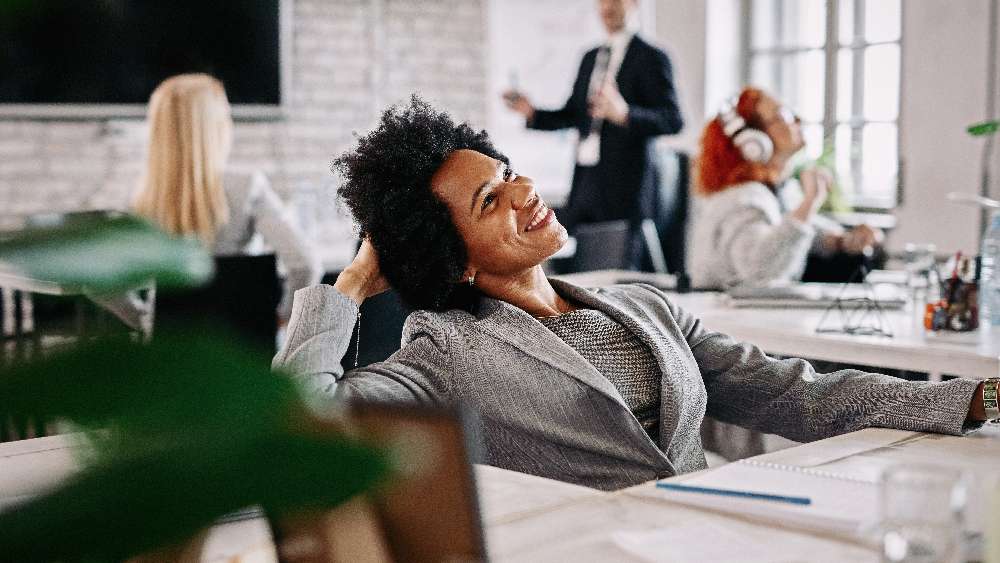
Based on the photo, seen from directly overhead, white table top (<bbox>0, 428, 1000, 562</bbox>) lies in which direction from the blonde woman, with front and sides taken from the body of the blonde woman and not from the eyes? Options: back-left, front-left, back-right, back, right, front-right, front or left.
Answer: back-right

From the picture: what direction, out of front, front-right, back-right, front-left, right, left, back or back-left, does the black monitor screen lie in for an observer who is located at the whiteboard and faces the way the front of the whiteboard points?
front-right

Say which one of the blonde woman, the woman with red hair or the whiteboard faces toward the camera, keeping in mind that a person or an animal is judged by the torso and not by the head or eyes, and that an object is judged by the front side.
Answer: the whiteboard

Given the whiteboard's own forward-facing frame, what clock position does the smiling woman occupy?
The smiling woman is roughly at 12 o'clock from the whiteboard.

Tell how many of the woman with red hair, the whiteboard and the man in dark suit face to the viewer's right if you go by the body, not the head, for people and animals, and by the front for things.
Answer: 1

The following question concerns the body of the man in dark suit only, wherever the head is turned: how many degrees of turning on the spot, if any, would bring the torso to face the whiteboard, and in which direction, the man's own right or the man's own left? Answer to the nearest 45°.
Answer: approximately 135° to the man's own right

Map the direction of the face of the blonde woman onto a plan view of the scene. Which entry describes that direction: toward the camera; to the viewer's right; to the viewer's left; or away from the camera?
away from the camera

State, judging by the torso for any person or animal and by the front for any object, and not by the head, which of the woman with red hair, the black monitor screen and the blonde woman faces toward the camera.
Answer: the black monitor screen

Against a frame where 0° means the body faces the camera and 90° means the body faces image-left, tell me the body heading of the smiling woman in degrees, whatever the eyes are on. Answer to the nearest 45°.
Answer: approximately 315°
